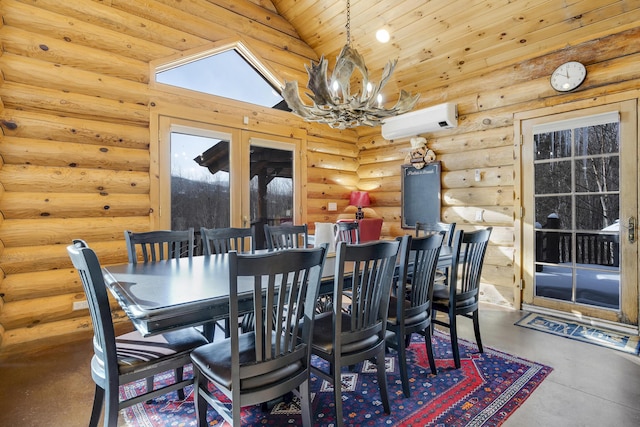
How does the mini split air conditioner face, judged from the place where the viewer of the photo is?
facing the viewer and to the left of the viewer

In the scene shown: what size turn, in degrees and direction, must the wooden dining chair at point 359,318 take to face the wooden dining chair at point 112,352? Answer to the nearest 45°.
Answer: approximately 45° to its left

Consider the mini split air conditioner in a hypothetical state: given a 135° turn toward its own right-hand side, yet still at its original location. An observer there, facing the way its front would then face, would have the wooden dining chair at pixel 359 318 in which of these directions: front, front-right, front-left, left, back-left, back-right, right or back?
back

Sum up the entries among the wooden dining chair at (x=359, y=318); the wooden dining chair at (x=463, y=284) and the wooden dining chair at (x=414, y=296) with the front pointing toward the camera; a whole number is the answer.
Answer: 0

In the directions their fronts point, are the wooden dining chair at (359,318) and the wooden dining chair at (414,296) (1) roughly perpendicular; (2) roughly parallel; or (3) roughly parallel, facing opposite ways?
roughly parallel

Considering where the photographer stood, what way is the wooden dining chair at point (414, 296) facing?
facing away from the viewer and to the left of the viewer

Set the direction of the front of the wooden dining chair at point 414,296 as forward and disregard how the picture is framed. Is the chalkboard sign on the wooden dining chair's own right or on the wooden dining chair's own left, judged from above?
on the wooden dining chair's own right

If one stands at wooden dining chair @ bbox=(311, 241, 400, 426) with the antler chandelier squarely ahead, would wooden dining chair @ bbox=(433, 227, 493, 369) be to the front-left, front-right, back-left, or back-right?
front-right

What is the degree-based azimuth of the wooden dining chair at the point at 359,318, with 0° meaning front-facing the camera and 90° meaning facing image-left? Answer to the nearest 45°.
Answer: approximately 135°
